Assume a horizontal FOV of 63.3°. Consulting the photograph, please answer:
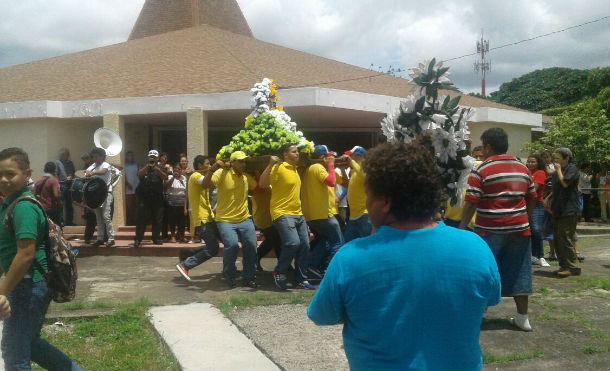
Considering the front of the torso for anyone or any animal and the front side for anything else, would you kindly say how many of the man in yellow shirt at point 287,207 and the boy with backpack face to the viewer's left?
1

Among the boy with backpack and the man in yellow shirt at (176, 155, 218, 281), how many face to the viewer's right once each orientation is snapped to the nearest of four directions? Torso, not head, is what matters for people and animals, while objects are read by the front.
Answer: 1

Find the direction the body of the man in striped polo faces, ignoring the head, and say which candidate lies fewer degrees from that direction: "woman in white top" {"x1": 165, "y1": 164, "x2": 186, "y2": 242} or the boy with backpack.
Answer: the woman in white top

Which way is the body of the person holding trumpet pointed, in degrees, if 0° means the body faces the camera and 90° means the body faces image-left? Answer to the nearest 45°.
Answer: approximately 0°

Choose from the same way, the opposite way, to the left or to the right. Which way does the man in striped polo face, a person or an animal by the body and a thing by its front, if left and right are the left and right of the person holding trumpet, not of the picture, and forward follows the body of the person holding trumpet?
the opposite way
